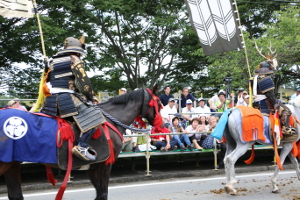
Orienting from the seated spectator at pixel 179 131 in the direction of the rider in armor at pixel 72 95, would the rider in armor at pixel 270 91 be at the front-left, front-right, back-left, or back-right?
front-left

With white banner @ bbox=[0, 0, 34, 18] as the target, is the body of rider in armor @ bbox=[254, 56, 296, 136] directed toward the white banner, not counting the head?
no

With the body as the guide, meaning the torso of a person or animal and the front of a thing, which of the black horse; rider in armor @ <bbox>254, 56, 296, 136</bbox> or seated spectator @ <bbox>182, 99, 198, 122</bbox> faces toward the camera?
the seated spectator

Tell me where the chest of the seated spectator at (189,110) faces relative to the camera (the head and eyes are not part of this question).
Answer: toward the camera

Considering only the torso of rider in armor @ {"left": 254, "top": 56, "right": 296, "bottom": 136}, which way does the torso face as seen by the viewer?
to the viewer's right

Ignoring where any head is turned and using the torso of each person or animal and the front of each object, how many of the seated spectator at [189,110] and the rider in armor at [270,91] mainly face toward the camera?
1

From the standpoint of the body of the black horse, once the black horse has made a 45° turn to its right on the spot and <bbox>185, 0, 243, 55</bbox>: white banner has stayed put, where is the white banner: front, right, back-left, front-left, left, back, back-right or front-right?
left

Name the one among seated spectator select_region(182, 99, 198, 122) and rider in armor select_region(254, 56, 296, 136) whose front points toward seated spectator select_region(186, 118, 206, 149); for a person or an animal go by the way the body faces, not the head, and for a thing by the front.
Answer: seated spectator select_region(182, 99, 198, 122)

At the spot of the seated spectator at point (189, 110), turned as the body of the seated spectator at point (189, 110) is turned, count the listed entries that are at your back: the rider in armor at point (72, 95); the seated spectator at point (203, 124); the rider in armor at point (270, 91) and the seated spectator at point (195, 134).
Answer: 0

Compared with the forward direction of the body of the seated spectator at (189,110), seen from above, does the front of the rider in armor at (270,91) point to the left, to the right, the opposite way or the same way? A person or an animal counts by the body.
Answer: to the left

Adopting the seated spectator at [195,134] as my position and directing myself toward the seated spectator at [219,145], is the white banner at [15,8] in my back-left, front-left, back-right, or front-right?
back-right

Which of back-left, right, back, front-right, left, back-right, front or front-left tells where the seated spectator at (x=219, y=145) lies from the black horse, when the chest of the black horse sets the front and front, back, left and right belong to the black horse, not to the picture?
front-left
